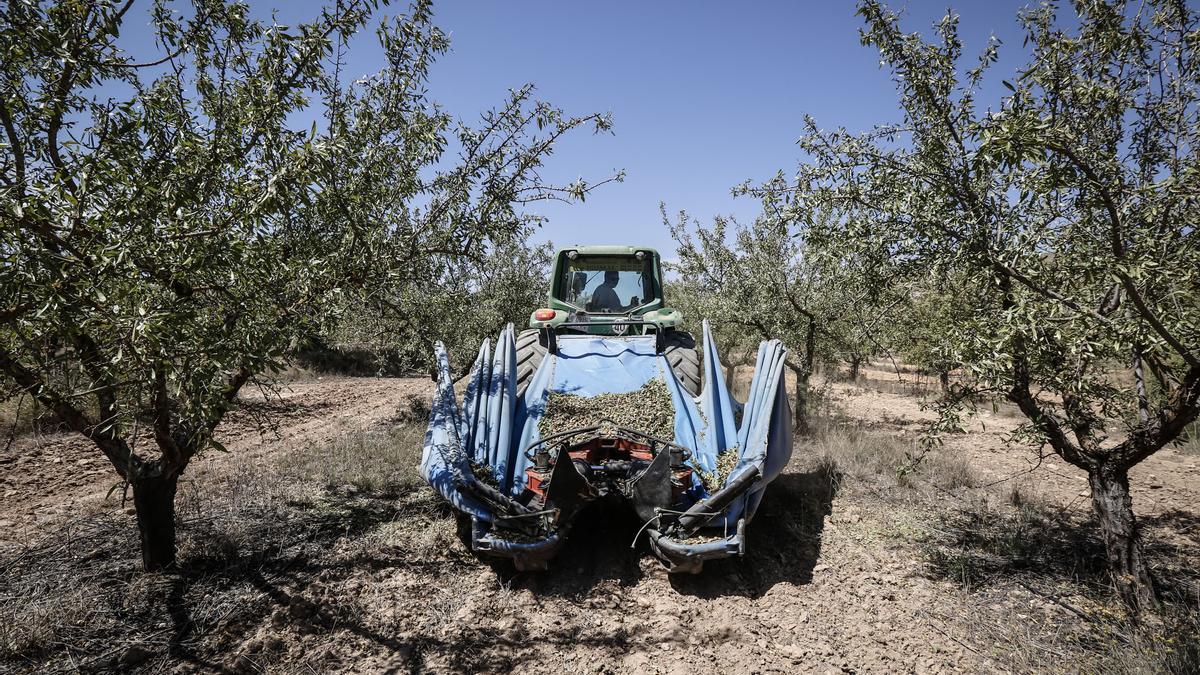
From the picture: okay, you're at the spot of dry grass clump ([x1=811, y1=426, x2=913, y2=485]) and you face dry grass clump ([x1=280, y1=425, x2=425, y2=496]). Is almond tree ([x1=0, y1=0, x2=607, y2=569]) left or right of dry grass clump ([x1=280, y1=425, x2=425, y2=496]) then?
left

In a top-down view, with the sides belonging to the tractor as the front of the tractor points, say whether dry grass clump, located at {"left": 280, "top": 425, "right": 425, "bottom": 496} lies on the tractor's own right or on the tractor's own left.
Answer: on the tractor's own left

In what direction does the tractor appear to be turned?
away from the camera

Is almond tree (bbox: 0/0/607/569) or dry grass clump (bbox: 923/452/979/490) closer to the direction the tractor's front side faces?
the dry grass clump

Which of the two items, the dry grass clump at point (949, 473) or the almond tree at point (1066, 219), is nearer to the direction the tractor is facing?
the dry grass clump

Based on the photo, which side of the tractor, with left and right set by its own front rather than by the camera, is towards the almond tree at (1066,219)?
right
